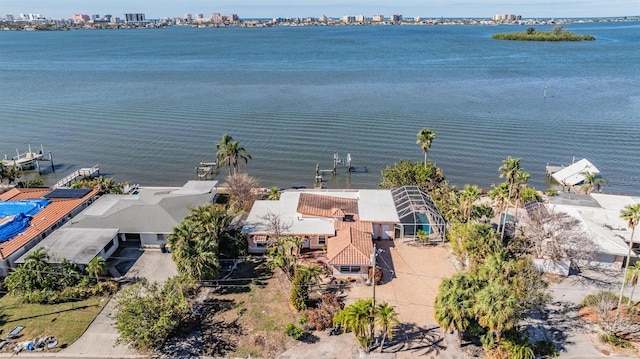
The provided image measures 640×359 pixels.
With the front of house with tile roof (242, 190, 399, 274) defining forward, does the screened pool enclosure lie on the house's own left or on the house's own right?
on the house's own left

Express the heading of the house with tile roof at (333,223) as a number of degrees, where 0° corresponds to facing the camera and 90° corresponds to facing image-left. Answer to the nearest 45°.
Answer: approximately 0°

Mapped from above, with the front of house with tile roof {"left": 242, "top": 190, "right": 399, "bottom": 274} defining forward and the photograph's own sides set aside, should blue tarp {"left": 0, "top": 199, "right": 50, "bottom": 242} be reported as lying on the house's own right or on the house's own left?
on the house's own right

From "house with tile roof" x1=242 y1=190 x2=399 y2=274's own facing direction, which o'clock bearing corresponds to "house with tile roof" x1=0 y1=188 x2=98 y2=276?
"house with tile roof" x1=0 y1=188 x2=98 y2=276 is roughly at 3 o'clock from "house with tile roof" x1=242 y1=190 x2=399 y2=274.

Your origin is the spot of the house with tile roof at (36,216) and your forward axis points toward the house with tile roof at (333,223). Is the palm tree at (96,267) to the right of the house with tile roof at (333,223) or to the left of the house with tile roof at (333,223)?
right

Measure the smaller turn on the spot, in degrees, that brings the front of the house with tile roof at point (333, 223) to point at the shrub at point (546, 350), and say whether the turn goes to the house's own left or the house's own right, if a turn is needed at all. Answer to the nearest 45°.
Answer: approximately 45° to the house's own left

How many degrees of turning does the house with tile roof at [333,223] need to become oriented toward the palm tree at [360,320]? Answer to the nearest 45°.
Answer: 0° — it already faces it

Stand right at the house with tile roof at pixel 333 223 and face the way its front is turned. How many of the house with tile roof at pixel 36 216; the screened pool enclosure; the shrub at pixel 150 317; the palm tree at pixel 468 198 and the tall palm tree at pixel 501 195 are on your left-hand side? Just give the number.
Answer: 3

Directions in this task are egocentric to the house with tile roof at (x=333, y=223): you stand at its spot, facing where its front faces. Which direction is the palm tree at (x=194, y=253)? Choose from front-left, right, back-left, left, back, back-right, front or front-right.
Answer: front-right

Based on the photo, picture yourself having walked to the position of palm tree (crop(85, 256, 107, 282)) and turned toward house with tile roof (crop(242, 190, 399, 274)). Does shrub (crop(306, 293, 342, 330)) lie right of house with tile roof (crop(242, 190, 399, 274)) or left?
right

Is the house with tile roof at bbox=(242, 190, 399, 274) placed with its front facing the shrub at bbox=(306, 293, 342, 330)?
yes

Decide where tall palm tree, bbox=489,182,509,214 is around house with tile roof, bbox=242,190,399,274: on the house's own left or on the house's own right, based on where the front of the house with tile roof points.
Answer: on the house's own left

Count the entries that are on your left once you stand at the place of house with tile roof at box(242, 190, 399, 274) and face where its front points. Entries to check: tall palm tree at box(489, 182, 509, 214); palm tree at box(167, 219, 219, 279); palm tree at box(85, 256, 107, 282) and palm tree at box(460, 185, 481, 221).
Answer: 2

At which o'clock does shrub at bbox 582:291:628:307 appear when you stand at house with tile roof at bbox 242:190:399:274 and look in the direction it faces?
The shrub is roughly at 10 o'clock from the house with tile roof.
